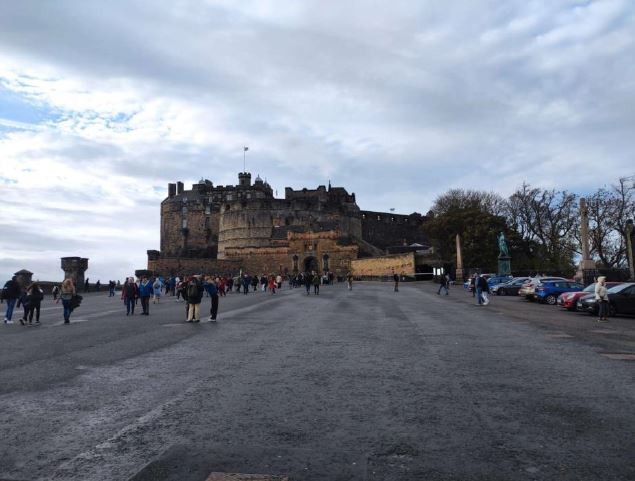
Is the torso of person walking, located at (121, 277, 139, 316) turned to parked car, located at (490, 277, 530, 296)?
no

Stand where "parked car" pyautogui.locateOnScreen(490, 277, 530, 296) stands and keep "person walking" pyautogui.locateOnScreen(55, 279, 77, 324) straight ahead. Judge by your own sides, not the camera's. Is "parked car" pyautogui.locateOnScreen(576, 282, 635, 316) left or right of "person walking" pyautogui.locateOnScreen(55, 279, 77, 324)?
left

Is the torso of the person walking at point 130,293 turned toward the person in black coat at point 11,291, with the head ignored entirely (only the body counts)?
no
